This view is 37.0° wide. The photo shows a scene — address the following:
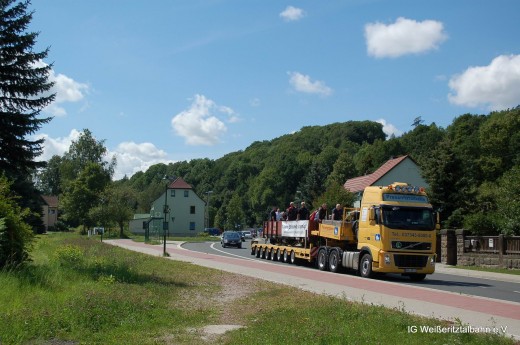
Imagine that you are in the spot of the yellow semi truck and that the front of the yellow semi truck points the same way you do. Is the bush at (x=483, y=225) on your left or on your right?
on your left

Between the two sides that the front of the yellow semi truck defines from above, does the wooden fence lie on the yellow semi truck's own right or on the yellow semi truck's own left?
on the yellow semi truck's own left

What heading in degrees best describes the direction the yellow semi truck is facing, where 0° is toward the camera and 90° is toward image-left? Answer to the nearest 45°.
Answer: approximately 315°

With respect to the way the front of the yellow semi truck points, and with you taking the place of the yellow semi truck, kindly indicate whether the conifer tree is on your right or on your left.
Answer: on your right

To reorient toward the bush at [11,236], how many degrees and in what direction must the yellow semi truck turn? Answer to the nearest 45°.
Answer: approximately 90° to its right

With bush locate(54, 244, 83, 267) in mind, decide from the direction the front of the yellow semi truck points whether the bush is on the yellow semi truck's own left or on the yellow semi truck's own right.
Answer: on the yellow semi truck's own right

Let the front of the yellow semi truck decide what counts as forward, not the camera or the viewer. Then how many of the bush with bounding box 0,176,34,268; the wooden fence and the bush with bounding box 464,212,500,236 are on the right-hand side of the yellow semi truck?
1
